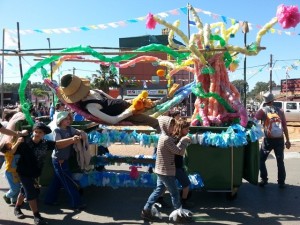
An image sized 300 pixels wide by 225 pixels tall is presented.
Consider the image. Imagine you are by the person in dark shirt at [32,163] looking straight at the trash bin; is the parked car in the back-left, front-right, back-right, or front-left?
front-left

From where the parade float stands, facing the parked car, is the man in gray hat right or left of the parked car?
right

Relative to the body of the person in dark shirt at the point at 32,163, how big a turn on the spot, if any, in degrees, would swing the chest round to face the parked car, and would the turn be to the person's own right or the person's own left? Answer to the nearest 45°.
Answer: approximately 90° to the person's own left

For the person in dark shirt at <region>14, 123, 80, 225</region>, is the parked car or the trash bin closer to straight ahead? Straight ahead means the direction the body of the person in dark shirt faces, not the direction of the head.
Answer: the trash bin
